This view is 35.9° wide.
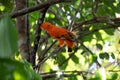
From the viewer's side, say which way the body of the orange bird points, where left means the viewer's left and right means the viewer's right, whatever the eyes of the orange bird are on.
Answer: facing to the left of the viewer

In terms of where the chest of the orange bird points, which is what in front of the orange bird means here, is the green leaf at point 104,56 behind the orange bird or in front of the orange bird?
behind

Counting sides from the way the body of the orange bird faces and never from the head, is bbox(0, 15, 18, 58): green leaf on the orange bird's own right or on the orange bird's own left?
on the orange bird's own left

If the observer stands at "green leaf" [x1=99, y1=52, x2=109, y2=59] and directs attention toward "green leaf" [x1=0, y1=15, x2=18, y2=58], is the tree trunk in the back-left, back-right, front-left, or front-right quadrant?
front-right

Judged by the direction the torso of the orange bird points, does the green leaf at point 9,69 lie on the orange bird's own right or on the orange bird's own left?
on the orange bird's own left
